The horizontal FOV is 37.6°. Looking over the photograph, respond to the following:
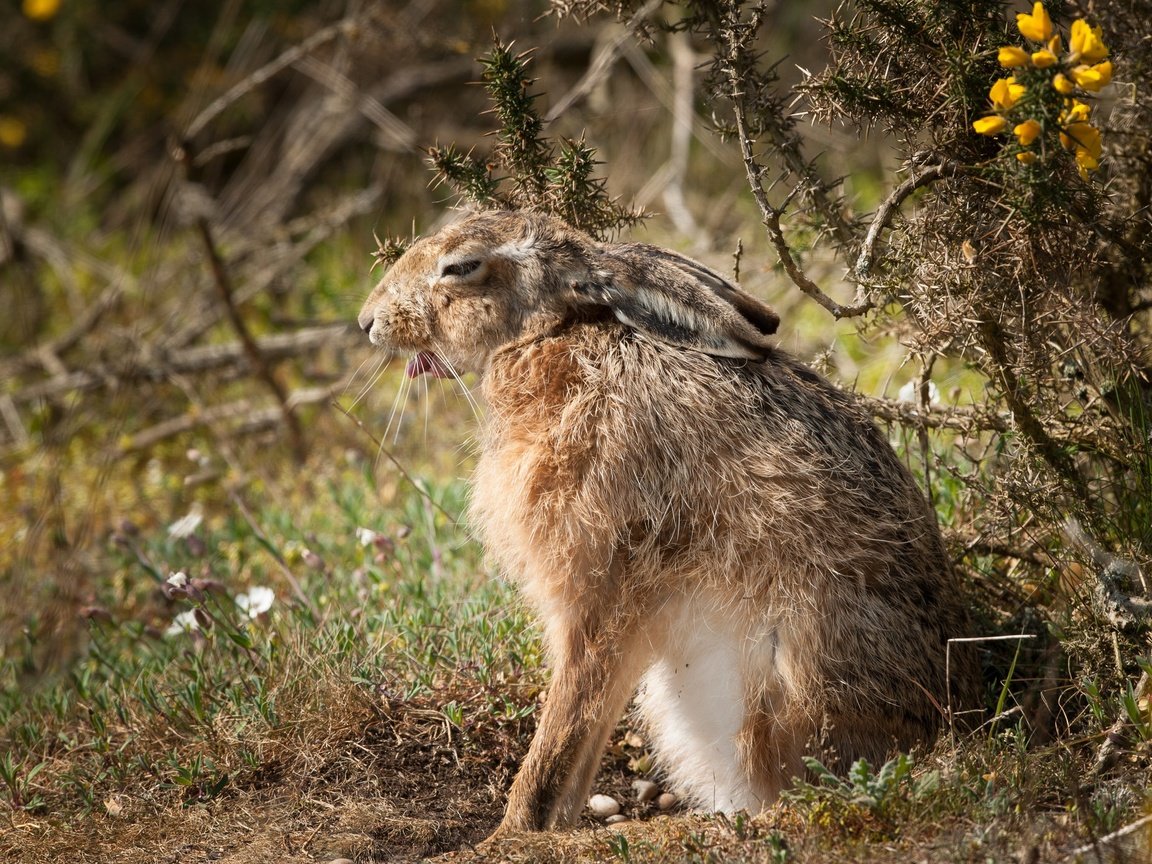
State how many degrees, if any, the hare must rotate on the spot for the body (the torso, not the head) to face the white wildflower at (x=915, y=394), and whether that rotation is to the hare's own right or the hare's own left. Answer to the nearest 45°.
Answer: approximately 135° to the hare's own right

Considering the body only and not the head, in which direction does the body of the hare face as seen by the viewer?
to the viewer's left

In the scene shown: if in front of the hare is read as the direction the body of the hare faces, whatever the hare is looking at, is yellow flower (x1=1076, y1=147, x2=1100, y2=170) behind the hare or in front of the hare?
behind

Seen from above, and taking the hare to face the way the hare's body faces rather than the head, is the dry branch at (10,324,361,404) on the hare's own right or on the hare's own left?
on the hare's own right

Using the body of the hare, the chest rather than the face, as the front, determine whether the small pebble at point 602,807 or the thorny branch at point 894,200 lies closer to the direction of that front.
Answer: the small pebble

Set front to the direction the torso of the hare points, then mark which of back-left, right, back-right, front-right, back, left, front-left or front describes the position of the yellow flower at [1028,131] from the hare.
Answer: back-right

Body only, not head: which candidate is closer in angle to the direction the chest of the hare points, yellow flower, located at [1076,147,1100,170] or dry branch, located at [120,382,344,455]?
the dry branch

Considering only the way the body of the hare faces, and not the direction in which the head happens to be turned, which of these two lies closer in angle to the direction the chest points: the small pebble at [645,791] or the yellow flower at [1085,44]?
the small pebble
